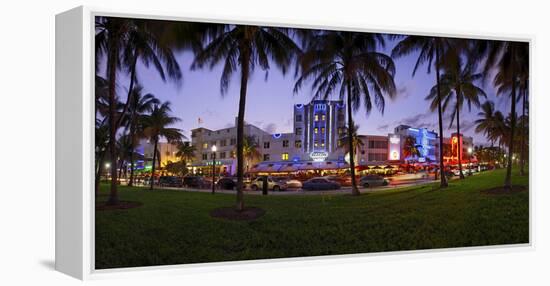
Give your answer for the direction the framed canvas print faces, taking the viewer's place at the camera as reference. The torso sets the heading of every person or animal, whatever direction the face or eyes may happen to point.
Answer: facing the viewer and to the right of the viewer
